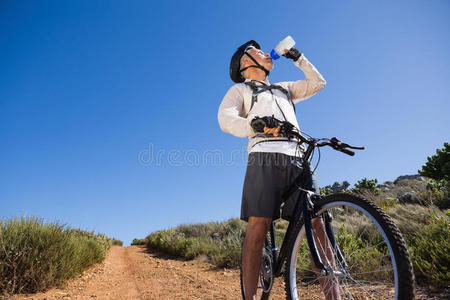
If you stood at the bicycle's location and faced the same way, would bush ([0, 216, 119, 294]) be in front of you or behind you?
behind

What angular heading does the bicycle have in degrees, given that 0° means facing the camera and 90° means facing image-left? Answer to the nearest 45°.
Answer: approximately 315°

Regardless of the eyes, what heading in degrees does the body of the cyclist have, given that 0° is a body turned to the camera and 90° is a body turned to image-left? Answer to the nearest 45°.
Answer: approximately 315°

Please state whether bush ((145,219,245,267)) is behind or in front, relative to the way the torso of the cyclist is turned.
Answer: behind
